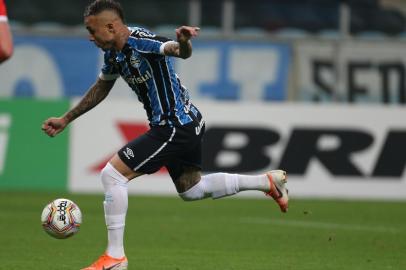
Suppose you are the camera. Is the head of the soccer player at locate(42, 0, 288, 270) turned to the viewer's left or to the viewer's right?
to the viewer's left

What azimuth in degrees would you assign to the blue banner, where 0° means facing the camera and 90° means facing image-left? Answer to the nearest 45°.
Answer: approximately 0°

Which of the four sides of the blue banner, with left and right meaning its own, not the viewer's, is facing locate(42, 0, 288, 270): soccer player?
front

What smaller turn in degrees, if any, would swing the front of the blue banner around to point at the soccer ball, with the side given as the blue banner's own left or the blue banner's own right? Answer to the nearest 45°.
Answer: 0° — it already faces it
